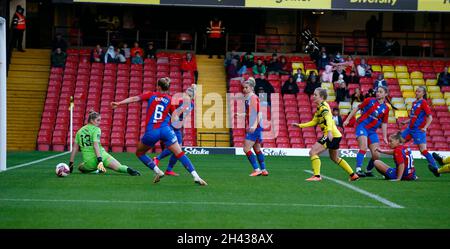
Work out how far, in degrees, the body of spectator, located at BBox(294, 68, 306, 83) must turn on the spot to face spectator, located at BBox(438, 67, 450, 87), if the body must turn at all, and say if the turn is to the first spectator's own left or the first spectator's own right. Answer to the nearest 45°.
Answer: approximately 90° to the first spectator's own left

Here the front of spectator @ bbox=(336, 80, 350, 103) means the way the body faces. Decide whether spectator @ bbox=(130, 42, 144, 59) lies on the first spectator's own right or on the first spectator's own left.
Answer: on the first spectator's own right

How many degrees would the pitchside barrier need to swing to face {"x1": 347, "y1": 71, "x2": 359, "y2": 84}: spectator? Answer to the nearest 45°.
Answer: approximately 135° to its left

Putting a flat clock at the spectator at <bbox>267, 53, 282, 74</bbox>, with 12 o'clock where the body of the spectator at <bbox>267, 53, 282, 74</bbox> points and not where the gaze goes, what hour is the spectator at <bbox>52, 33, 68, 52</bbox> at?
the spectator at <bbox>52, 33, 68, 52</bbox> is roughly at 3 o'clock from the spectator at <bbox>267, 53, 282, 74</bbox>.

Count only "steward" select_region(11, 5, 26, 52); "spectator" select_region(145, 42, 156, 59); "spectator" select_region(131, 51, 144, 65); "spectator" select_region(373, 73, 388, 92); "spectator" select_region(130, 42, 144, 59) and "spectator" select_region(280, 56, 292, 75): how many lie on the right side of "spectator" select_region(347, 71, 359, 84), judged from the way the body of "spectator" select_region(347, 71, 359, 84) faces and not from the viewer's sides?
5

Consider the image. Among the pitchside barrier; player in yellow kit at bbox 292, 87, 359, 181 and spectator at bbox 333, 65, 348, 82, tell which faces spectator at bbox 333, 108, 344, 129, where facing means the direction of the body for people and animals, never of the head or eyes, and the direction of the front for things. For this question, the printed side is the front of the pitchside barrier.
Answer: spectator at bbox 333, 65, 348, 82

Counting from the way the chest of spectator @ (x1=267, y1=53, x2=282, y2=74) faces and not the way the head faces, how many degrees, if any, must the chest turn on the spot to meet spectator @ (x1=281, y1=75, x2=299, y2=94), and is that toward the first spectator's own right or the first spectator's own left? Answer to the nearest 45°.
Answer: approximately 45° to the first spectator's own left

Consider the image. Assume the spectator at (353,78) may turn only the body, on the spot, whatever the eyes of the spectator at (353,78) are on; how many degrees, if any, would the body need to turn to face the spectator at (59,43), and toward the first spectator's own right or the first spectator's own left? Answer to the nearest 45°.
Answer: approximately 90° to the first spectator's own right

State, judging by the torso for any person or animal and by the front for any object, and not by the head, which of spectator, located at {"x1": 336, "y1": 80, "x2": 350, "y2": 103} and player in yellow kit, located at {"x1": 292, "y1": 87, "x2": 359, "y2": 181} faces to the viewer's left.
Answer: the player in yellow kit

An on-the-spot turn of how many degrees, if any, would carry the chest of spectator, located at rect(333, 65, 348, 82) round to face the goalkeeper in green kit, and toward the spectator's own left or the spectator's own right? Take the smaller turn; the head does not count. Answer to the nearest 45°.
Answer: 0° — they already face them

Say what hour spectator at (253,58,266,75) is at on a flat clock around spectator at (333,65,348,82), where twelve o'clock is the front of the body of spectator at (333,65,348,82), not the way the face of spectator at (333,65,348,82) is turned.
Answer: spectator at (253,58,266,75) is roughly at 3 o'clock from spectator at (333,65,348,82).

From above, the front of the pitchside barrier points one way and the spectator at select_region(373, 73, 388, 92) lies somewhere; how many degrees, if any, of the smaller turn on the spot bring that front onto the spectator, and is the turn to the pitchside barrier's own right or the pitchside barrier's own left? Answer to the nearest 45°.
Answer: approximately 135° to the pitchside barrier's own left

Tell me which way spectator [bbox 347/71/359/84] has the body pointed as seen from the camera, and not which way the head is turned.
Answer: toward the camera

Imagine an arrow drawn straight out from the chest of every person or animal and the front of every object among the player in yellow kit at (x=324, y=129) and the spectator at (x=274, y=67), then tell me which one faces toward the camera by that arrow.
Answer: the spectator

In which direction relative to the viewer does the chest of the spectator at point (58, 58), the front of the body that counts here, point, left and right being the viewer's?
facing the viewer

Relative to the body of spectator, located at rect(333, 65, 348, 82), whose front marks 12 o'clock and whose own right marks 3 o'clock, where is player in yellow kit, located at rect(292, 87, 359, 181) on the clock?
The player in yellow kit is roughly at 12 o'clock from the spectator.
